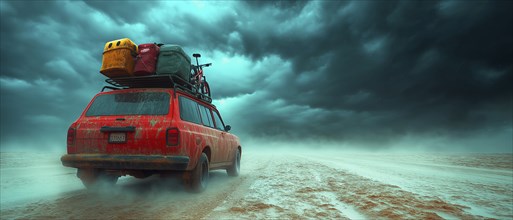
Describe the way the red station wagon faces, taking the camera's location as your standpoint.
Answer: facing away from the viewer and to the right of the viewer
